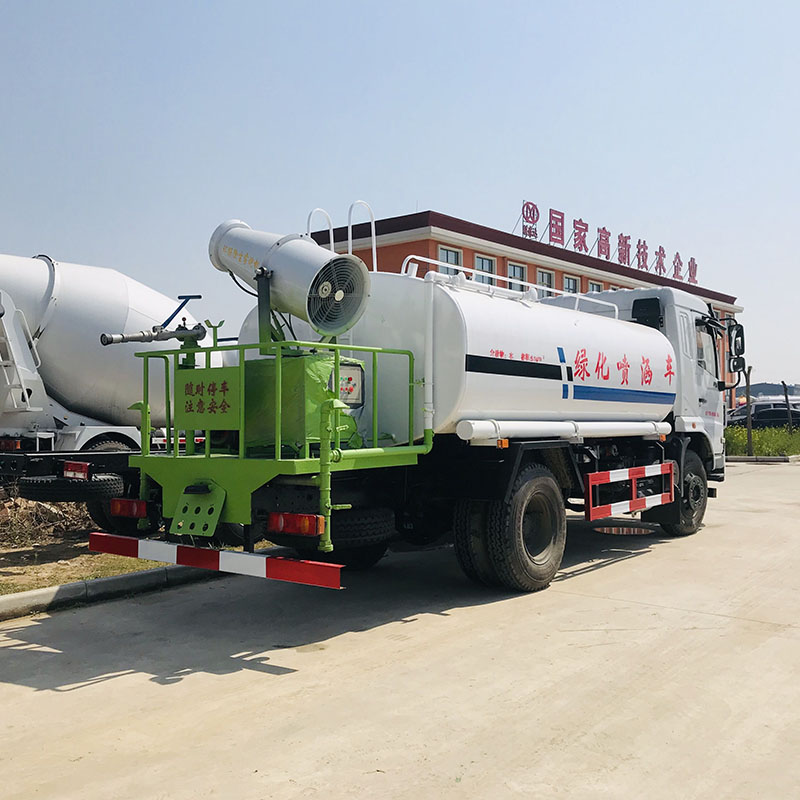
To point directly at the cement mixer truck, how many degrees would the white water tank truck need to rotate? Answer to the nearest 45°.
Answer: approximately 90° to its left

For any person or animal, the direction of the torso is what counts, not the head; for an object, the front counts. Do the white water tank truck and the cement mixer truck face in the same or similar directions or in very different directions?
same or similar directions

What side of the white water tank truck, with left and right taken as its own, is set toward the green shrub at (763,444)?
front

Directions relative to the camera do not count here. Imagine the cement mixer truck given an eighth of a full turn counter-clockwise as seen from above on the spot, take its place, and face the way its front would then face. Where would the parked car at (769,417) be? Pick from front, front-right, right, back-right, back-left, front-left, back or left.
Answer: front-right

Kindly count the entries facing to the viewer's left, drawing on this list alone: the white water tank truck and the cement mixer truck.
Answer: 0

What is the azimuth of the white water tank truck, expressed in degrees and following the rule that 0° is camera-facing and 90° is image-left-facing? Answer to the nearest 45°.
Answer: approximately 225°

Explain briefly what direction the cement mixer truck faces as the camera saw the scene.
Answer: facing away from the viewer and to the right of the viewer

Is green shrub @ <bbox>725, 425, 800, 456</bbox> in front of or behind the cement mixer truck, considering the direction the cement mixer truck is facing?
in front

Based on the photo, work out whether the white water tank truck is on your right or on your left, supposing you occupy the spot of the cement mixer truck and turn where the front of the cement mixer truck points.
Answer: on your right

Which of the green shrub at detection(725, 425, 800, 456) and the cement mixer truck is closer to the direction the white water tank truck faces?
the green shrub

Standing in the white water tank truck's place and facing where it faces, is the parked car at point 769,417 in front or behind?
in front
